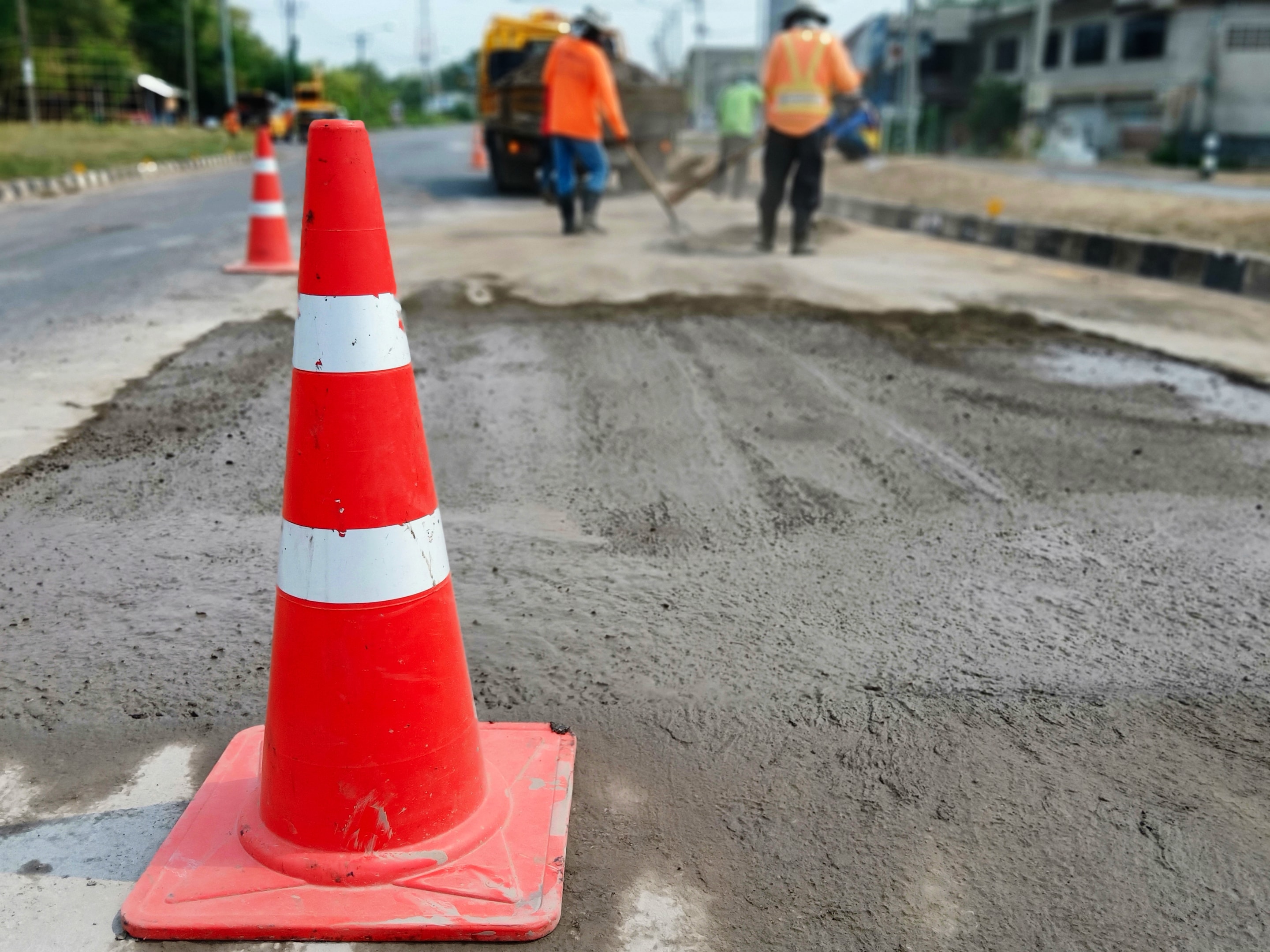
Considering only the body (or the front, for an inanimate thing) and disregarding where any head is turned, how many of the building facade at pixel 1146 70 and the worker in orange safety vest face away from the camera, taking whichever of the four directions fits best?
1

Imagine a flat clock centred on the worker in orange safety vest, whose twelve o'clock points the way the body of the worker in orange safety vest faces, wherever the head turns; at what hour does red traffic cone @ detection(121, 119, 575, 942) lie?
The red traffic cone is roughly at 6 o'clock from the worker in orange safety vest.

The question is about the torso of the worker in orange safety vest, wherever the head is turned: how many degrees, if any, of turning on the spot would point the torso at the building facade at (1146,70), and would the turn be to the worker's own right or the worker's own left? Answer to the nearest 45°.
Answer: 0° — they already face it

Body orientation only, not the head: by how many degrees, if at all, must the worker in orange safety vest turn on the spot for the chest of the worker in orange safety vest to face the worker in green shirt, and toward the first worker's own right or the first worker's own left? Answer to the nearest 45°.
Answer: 0° — they already face them

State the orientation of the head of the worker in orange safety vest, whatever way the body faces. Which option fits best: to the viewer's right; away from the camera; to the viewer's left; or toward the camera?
away from the camera

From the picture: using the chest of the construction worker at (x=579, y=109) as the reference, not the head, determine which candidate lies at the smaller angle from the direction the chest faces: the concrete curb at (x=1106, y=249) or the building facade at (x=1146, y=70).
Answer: the building facade

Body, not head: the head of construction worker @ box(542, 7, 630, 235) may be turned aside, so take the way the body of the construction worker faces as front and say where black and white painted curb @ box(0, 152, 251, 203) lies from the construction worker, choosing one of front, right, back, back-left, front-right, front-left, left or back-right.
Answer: left

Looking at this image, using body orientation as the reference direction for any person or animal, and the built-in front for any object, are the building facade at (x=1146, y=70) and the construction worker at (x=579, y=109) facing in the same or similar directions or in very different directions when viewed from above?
very different directions

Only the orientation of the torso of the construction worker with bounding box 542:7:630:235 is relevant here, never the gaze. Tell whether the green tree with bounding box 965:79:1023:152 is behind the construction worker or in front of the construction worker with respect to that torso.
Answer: in front

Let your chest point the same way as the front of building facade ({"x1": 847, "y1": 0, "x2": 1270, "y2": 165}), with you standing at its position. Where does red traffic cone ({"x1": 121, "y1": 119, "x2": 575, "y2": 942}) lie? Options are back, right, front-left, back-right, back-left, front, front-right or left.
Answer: front-left

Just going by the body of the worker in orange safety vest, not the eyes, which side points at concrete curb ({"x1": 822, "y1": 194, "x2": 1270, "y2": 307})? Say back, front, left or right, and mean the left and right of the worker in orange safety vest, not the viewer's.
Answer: right

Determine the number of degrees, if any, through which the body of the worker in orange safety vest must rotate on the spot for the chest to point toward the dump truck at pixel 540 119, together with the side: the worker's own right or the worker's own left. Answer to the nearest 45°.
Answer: approximately 45° to the worker's own left

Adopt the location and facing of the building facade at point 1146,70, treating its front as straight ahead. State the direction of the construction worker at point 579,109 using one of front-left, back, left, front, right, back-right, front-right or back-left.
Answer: front-left

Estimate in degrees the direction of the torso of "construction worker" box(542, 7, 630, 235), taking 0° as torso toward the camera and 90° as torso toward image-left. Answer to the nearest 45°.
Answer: approximately 225°

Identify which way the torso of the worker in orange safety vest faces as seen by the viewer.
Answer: away from the camera

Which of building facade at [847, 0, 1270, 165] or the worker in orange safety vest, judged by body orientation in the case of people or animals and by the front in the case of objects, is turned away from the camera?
the worker in orange safety vest

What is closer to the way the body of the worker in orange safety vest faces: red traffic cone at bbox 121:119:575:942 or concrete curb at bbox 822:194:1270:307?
the concrete curb

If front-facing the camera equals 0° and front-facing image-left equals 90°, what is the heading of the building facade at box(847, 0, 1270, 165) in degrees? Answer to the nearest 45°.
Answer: approximately 45°
